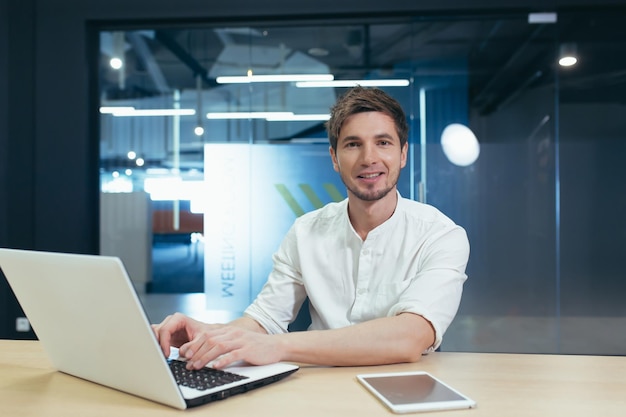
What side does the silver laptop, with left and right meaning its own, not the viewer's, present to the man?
front

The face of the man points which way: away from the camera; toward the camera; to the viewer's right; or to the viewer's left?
toward the camera

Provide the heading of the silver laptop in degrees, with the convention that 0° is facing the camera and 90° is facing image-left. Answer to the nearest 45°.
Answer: approximately 225°

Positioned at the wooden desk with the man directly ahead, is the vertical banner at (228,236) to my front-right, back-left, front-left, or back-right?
front-left

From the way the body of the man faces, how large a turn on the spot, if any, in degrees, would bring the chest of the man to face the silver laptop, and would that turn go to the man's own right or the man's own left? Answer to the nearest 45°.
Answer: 0° — they already face it

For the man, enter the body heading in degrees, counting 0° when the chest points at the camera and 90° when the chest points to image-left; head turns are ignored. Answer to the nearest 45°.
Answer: approximately 45°

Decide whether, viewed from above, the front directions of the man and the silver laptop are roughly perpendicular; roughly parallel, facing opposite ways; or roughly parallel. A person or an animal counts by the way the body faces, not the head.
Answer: roughly parallel, facing opposite ways

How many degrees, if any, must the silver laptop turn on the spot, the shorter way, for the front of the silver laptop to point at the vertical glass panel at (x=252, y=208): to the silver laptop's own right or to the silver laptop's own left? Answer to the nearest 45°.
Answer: approximately 45° to the silver laptop's own left
